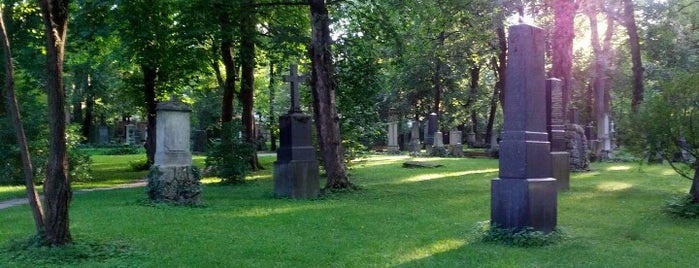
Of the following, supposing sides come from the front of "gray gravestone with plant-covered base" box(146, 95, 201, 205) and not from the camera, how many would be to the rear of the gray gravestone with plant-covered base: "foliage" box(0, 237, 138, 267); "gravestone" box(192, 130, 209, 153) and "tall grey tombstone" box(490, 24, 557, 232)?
1

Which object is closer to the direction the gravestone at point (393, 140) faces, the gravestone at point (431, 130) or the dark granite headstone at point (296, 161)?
the dark granite headstone

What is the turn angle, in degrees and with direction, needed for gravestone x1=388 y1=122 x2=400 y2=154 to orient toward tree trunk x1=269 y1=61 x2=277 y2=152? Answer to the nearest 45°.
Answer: approximately 45° to its right

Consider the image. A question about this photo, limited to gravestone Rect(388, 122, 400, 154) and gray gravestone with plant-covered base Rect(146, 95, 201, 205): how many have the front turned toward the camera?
2

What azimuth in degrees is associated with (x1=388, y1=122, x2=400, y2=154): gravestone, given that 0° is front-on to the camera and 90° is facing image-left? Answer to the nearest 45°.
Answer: approximately 0°

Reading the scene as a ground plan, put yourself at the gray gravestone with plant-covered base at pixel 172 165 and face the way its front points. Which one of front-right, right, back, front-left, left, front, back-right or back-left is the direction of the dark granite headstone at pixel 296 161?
left

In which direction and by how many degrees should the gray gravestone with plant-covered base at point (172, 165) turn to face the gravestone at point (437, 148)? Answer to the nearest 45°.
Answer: approximately 135° to its left

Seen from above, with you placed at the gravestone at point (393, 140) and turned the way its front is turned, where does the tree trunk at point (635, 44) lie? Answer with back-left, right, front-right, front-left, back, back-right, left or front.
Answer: front-left

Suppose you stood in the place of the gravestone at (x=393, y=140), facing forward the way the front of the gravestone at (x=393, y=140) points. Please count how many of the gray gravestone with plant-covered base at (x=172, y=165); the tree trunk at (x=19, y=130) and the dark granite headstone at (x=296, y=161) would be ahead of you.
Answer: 3

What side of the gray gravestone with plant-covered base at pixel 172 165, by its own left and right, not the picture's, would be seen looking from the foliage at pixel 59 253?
front
